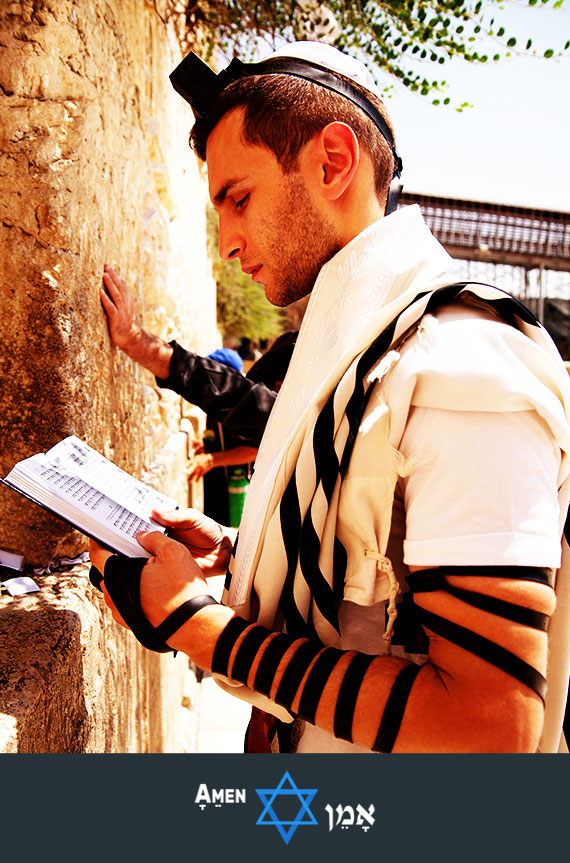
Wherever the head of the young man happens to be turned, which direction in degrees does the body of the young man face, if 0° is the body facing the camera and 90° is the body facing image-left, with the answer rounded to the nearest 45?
approximately 90°

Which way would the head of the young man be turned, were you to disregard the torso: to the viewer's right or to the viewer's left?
to the viewer's left
